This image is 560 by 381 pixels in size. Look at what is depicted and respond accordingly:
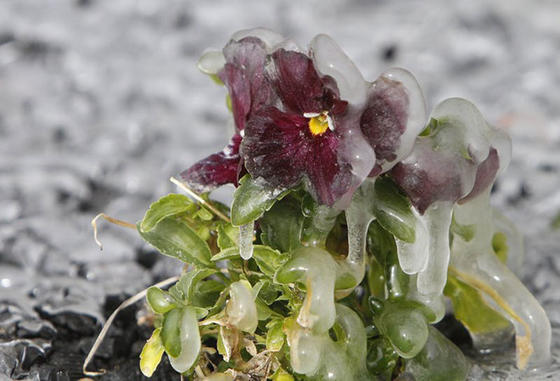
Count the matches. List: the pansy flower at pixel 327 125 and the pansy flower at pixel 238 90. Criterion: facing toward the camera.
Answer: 1

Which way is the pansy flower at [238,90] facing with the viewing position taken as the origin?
facing to the left of the viewer

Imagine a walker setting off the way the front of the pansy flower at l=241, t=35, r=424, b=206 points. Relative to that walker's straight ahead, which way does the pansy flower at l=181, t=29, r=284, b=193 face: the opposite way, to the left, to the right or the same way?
to the right

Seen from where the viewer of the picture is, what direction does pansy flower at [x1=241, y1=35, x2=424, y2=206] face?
facing the viewer

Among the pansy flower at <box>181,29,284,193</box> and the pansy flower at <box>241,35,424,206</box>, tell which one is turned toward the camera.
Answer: the pansy flower at <box>241,35,424,206</box>
